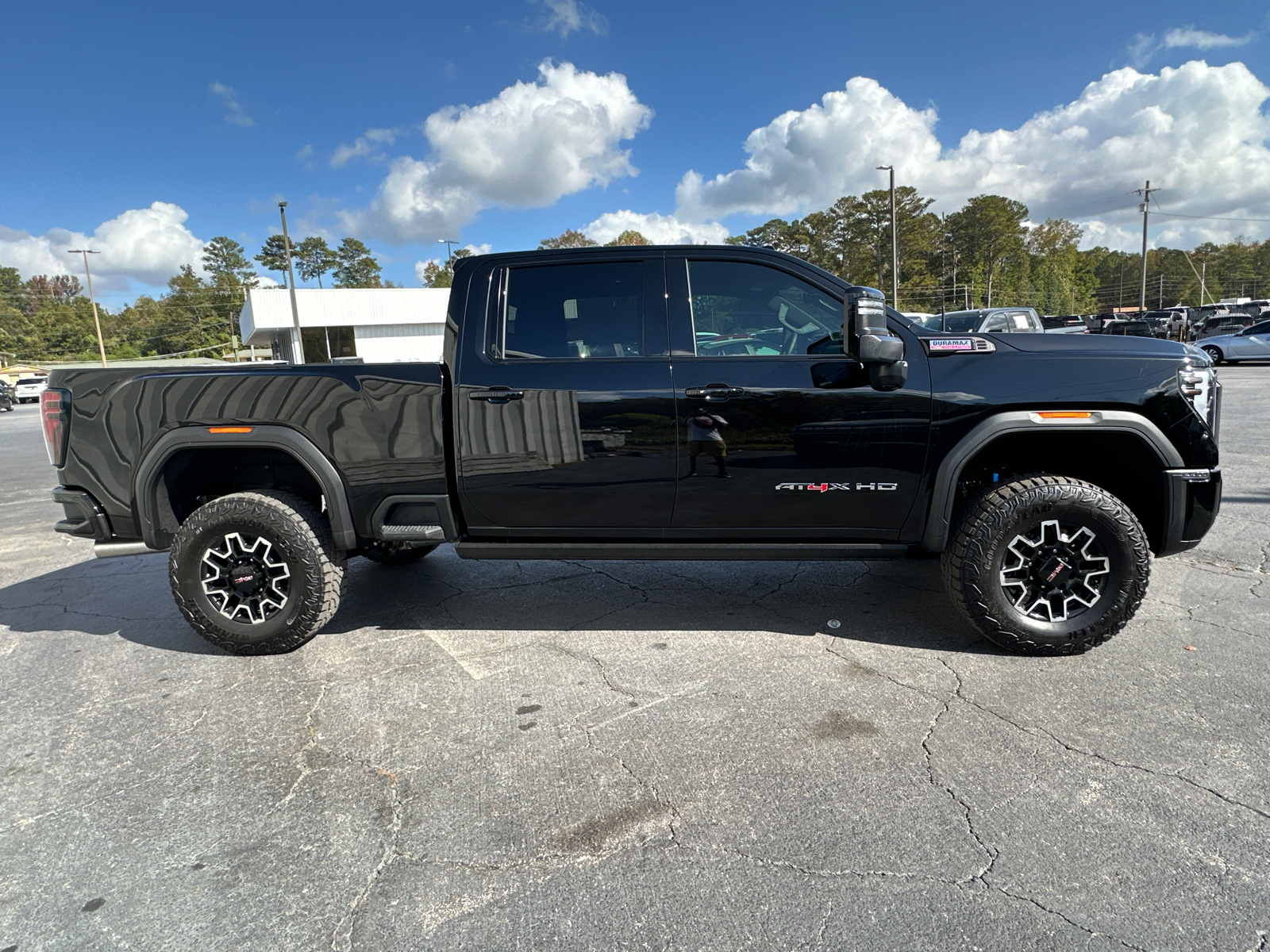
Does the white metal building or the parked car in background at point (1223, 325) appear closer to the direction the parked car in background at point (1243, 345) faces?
the white metal building

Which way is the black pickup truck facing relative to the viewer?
to the viewer's right

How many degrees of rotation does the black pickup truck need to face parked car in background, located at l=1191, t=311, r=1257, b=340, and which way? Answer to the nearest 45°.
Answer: approximately 45° to its left

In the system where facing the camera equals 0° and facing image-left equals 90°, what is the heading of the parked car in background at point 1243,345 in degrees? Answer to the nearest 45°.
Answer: approximately 90°

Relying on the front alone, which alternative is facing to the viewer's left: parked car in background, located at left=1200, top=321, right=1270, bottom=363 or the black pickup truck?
the parked car in background

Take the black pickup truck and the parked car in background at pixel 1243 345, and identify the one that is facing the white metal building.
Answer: the parked car in background

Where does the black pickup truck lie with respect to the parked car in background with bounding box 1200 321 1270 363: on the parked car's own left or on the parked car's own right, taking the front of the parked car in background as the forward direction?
on the parked car's own left

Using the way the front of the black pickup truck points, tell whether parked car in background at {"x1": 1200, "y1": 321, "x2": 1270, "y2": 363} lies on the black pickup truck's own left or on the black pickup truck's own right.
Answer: on the black pickup truck's own left

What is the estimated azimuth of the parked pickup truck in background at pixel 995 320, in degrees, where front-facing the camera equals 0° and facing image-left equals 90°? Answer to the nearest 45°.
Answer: approximately 45°
